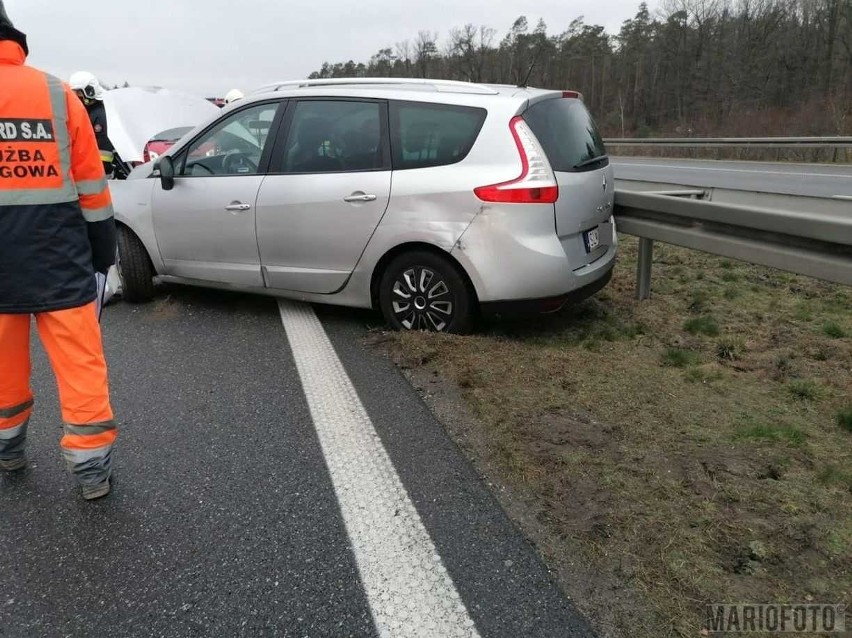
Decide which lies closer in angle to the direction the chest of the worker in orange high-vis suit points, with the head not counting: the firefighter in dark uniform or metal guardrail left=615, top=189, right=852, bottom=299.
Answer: the firefighter in dark uniform

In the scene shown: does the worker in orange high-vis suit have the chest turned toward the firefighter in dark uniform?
yes

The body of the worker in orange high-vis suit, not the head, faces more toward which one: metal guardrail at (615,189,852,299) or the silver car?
the silver car

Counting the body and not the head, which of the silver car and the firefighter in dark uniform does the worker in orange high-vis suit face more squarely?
the firefighter in dark uniform

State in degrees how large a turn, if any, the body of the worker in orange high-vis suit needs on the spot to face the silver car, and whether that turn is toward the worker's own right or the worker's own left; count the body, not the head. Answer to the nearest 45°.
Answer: approximately 45° to the worker's own right

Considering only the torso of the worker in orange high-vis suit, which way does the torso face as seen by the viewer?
away from the camera

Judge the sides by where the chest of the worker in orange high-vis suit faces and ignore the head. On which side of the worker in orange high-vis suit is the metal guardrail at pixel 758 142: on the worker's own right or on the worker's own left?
on the worker's own right

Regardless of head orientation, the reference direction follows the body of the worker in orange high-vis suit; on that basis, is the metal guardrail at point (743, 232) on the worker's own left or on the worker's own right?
on the worker's own right

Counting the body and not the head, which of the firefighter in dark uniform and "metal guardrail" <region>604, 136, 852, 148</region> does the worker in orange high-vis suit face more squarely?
the firefighter in dark uniform
